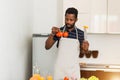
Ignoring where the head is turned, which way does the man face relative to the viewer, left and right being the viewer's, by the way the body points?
facing the viewer

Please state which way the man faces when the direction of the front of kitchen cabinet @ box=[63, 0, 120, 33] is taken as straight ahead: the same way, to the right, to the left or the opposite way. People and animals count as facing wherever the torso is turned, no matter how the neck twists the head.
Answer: the same way

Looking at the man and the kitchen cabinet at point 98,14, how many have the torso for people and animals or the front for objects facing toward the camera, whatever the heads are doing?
2

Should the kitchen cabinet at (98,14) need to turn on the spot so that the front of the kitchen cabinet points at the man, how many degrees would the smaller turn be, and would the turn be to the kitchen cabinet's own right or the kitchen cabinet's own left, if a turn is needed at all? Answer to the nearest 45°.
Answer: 0° — it already faces them

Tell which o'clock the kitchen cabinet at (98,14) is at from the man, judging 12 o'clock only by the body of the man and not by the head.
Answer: The kitchen cabinet is roughly at 7 o'clock from the man.

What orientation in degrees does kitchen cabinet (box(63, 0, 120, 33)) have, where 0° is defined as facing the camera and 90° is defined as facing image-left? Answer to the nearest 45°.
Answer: approximately 0°
